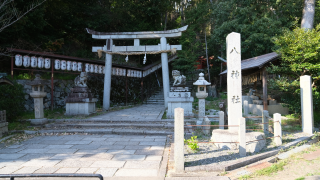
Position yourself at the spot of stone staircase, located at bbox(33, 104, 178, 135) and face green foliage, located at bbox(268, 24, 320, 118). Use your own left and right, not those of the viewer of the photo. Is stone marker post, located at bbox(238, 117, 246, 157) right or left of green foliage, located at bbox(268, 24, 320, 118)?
right

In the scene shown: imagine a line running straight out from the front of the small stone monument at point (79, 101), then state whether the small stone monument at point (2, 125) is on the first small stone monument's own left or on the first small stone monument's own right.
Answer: on the first small stone monument's own right

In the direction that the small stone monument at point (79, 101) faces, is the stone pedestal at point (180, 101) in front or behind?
in front

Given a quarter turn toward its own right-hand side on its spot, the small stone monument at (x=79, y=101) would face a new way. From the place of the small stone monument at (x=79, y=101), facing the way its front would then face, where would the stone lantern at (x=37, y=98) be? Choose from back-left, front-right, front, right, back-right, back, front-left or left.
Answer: front

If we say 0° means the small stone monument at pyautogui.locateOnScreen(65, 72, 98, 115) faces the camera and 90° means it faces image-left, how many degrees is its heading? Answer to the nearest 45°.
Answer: approximately 315°

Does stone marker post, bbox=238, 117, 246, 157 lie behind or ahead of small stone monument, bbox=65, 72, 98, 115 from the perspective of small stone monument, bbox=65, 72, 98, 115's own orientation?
ahead

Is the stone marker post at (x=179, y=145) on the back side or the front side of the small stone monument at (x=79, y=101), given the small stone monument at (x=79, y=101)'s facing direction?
on the front side
